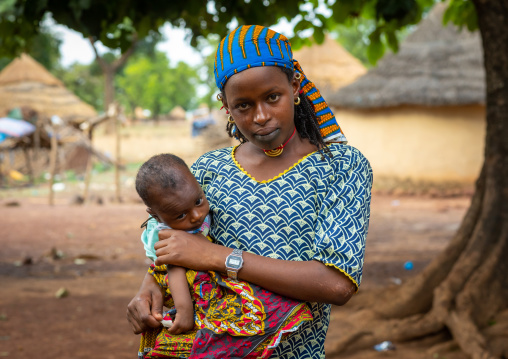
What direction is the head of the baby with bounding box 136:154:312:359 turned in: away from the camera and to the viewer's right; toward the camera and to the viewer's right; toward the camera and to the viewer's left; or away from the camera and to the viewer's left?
toward the camera and to the viewer's right

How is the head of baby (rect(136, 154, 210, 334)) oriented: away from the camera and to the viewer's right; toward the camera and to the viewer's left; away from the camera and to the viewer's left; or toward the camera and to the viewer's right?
toward the camera and to the viewer's right

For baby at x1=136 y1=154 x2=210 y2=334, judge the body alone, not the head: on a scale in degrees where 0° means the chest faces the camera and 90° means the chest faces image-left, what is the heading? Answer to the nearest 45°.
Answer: approximately 315°

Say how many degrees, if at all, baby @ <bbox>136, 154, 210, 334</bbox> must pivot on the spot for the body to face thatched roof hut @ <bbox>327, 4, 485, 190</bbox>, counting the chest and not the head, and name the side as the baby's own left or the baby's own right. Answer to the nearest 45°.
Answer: approximately 90° to the baby's own left
